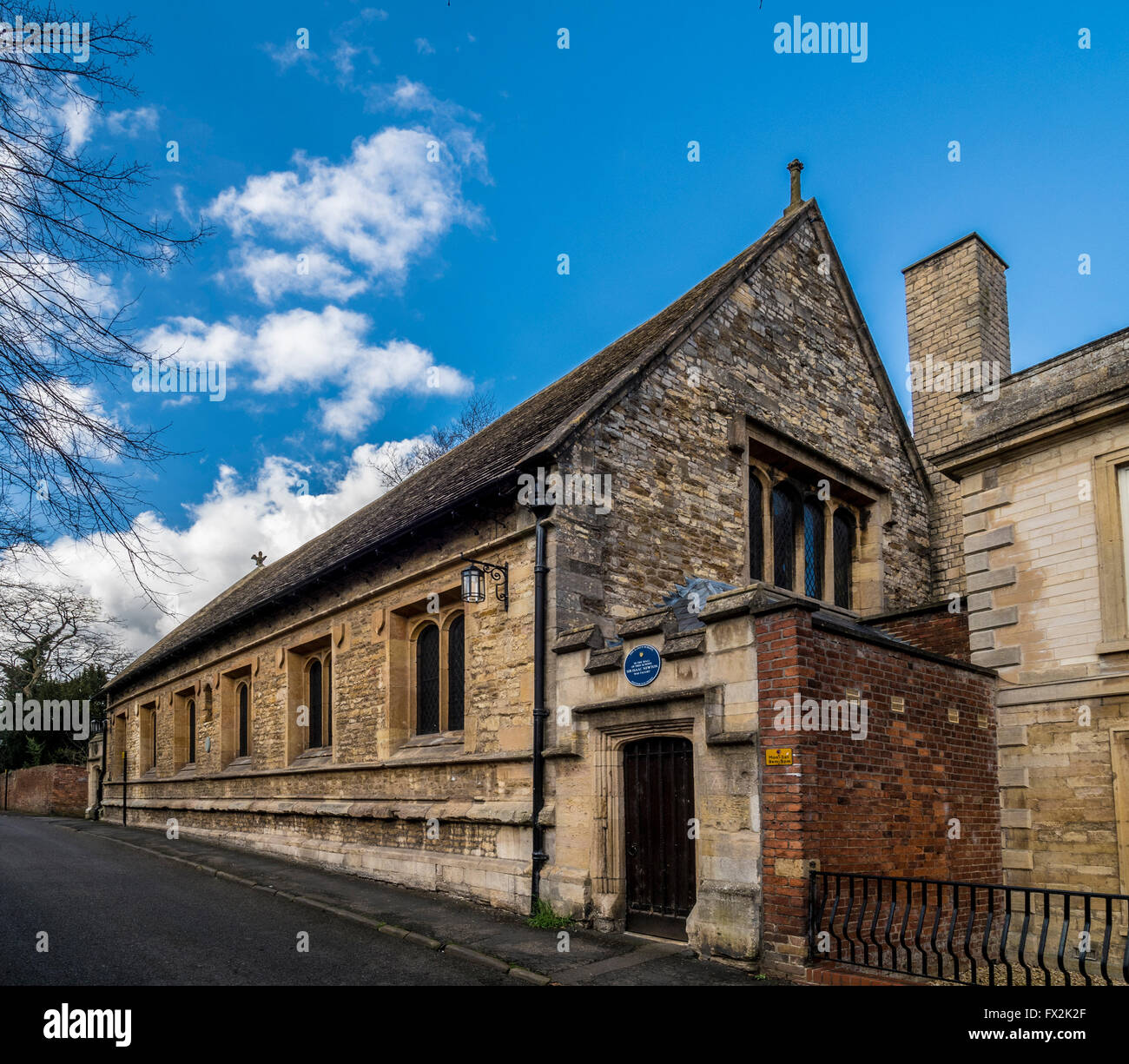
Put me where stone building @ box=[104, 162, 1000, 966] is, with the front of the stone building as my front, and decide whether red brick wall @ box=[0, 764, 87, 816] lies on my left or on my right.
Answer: on my right

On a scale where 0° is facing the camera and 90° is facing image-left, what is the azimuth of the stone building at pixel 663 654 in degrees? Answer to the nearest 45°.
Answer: approximately 45°
